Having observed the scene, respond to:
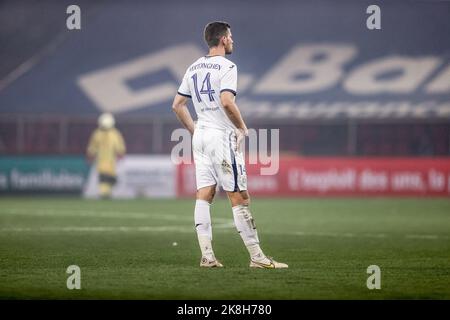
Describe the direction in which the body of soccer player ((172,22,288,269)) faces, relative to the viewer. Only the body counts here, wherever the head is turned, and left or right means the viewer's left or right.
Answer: facing away from the viewer and to the right of the viewer

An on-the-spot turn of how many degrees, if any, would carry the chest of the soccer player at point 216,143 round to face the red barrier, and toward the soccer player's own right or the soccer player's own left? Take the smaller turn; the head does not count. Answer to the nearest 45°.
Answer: approximately 45° to the soccer player's own left

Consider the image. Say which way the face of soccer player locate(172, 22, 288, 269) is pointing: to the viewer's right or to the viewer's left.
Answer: to the viewer's right
